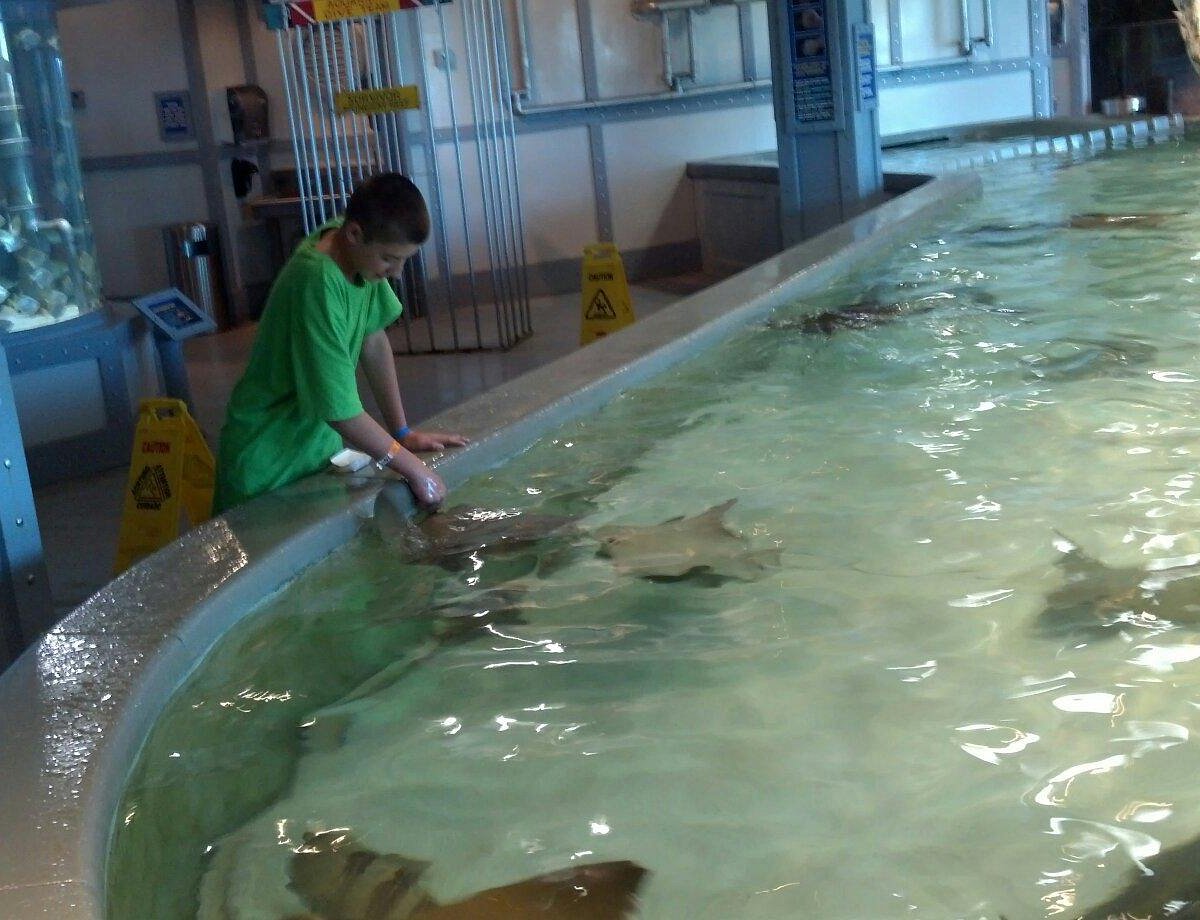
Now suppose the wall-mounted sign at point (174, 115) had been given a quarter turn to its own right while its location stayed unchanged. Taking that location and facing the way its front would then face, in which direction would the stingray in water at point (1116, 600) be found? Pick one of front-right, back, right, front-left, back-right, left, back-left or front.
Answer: left

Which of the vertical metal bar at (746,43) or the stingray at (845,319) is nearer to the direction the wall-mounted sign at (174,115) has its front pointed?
the stingray

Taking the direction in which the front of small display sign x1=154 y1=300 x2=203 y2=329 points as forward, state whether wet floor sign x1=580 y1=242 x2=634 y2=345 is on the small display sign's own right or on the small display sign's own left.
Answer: on the small display sign's own left

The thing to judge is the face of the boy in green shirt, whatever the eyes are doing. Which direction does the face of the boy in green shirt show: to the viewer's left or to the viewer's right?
to the viewer's right

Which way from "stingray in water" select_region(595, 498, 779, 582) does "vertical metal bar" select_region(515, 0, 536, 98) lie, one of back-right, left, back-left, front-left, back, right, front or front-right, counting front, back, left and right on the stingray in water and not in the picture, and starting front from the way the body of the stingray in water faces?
right

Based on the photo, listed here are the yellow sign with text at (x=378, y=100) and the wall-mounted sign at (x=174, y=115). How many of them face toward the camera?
2

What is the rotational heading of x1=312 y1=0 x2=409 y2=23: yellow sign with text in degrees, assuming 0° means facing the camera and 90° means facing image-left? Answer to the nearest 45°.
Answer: approximately 0°

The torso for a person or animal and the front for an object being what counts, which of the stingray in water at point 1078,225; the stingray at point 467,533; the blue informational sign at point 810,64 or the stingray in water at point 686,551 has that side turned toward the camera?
the blue informational sign

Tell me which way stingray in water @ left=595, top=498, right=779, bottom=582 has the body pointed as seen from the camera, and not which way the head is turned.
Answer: to the viewer's left

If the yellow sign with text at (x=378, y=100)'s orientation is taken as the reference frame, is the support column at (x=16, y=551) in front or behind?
in front
